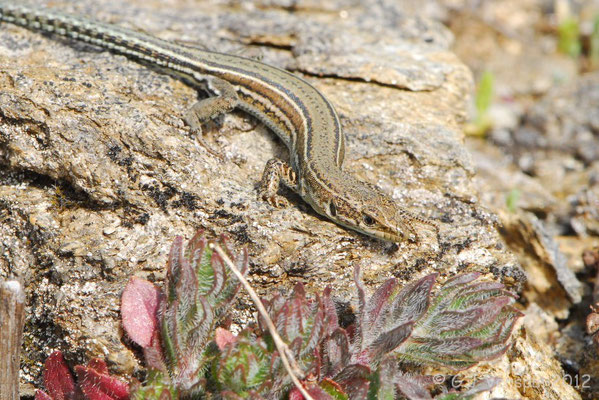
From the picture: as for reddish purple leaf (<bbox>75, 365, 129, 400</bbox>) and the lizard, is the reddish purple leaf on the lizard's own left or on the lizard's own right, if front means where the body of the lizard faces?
on the lizard's own right

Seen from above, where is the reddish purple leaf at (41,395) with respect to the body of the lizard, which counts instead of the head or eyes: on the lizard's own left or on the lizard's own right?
on the lizard's own right

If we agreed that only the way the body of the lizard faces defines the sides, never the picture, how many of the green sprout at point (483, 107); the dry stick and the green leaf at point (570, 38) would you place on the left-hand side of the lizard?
2

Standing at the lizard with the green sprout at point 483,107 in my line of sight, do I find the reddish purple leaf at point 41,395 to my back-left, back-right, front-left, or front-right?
back-right

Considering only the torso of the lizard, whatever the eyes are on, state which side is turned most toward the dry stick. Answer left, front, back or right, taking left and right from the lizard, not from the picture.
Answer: right

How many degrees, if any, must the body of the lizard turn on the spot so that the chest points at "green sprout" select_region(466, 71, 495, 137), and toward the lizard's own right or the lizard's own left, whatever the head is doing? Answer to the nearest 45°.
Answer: approximately 90° to the lizard's own left

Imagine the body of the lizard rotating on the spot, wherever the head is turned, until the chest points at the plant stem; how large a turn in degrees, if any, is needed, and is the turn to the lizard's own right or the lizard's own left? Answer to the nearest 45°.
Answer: approximately 45° to the lizard's own right

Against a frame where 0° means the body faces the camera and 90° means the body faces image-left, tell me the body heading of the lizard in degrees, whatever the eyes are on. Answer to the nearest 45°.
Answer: approximately 315°

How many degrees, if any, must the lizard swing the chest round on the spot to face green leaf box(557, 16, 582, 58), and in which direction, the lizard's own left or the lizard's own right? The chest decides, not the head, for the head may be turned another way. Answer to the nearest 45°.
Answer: approximately 90° to the lizard's own left
